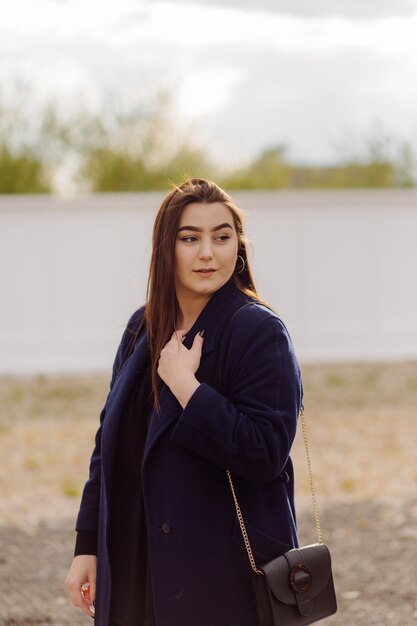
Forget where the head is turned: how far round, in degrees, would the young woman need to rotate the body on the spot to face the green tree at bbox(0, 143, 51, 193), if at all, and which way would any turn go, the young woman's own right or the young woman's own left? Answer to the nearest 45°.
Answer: approximately 135° to the young woman's own right

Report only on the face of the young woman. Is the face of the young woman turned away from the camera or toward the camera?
toward the camera

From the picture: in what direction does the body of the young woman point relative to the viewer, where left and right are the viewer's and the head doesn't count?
facing the viewer and to the left of the viewer
